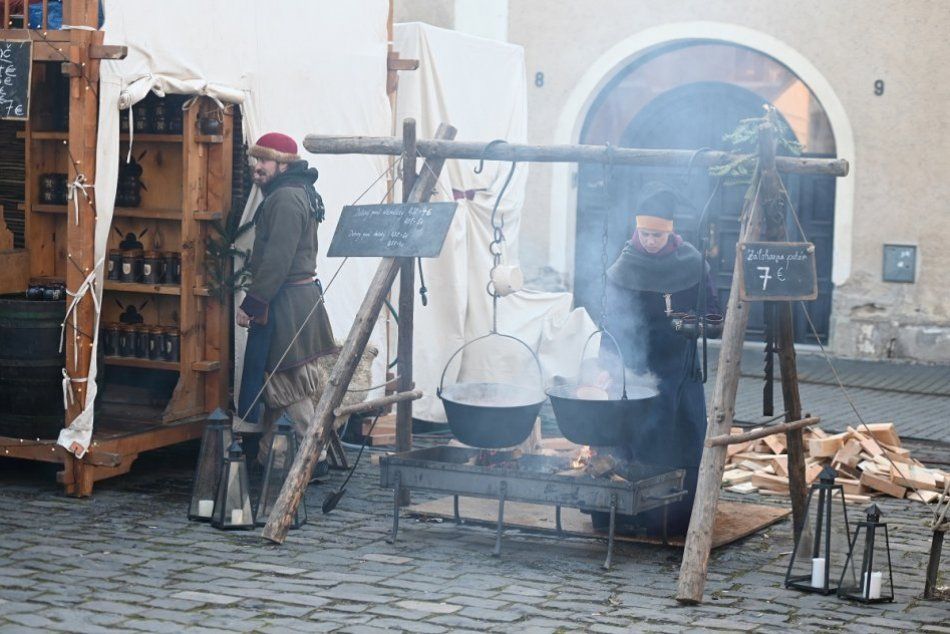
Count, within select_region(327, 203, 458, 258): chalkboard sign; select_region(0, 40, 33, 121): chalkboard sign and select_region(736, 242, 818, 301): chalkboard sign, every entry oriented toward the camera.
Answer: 3

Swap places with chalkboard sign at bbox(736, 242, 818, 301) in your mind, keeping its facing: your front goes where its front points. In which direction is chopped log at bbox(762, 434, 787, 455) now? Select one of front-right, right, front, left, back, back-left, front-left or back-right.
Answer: back

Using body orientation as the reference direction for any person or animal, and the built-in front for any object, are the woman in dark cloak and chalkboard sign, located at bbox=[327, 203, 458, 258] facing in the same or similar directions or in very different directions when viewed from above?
same or similar directions

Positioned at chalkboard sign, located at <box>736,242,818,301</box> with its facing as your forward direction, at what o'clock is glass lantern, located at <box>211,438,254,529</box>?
The glass lantern is roughly at 3 o'clock from the chalkboard sign.

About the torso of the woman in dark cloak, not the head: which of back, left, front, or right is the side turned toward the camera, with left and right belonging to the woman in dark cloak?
front

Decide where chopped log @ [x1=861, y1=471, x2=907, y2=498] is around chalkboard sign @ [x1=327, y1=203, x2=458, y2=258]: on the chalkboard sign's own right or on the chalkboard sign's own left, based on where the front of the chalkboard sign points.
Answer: on the chalkboard sign's own left

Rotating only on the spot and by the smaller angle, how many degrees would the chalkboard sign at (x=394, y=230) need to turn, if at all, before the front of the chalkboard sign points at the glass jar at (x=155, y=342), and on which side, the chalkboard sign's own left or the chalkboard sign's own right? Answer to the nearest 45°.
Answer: approximately 135° to the chalkboard sign's own right

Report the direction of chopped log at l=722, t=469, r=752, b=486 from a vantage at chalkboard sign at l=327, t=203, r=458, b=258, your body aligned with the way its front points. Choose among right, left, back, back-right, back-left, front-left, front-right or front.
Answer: back-left

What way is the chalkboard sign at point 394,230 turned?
toward the camera

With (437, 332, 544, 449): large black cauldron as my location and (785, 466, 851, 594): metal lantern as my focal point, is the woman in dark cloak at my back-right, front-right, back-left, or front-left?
front-left
